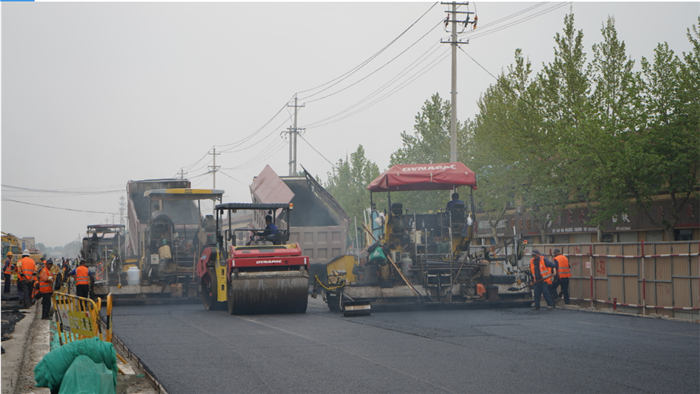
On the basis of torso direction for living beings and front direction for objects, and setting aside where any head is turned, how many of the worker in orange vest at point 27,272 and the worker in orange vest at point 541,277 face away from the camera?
1

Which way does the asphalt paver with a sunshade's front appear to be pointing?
away from the camera

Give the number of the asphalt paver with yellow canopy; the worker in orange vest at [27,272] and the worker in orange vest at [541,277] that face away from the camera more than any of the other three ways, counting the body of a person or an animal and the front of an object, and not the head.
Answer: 2

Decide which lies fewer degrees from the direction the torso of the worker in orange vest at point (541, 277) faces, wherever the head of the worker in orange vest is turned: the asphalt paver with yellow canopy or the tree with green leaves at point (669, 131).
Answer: the asphalt paver with yellow canopy
